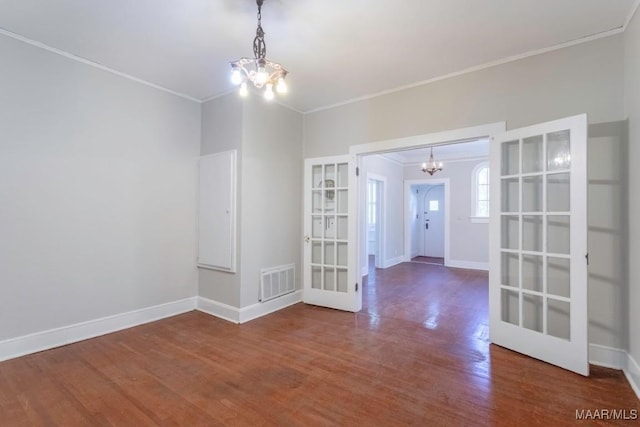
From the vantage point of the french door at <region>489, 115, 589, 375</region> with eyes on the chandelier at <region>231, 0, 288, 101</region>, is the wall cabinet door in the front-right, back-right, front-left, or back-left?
front-right

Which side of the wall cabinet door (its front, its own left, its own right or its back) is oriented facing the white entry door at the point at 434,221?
back

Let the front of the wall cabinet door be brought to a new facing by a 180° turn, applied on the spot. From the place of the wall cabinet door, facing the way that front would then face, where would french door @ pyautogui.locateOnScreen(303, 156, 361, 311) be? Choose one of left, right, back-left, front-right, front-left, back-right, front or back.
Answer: front-right

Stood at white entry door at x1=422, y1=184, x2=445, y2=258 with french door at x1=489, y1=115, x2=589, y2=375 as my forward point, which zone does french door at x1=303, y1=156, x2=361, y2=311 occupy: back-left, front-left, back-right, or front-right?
front-right

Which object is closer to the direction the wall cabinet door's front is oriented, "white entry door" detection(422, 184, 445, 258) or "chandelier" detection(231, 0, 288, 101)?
the chandelier

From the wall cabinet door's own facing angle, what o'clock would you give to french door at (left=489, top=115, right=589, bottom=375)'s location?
The french door is roughly at 9 o'clock from the wall cabinet door.

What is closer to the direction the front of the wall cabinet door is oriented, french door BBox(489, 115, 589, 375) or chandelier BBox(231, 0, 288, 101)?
the chandelier

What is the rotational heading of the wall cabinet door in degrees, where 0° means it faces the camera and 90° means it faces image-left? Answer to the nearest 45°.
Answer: approximately 45°

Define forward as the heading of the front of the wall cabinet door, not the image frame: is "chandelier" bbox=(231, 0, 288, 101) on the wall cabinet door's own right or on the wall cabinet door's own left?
on the wall cabinet door's own left

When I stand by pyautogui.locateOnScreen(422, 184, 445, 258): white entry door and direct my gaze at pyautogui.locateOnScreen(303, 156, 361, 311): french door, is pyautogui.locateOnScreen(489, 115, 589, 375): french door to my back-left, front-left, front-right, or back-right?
front-left
